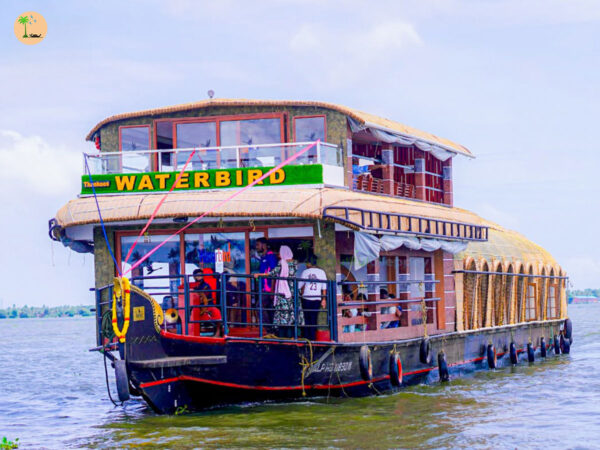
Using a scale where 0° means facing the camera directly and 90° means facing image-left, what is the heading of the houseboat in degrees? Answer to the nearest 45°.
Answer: approximately 45°

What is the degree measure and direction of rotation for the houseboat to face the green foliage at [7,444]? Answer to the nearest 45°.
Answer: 0° — it already faces it
